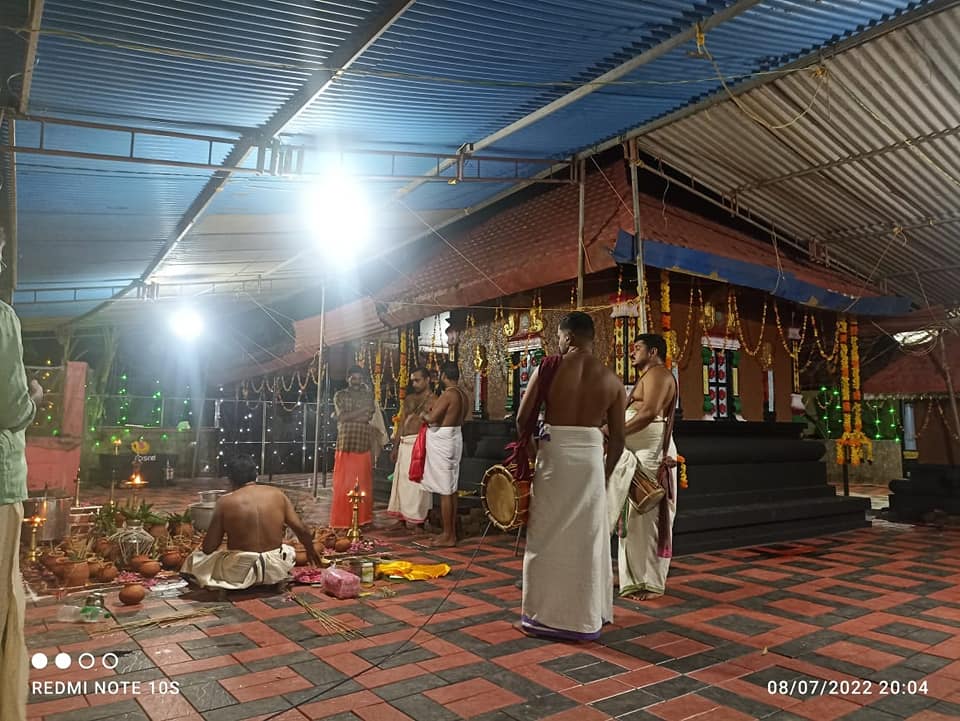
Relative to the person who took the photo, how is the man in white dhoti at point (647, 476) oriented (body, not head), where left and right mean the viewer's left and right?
facing to the left of the viewer

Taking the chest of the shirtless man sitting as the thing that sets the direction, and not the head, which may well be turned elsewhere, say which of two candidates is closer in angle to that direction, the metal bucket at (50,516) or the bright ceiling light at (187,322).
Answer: the bright ceiling light

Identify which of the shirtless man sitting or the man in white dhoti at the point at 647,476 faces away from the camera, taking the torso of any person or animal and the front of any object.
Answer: the shirtless man sitting

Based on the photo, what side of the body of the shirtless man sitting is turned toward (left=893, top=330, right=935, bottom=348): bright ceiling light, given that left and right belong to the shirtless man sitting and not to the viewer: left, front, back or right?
right

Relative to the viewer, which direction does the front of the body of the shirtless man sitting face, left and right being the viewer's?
facing away from the viewer

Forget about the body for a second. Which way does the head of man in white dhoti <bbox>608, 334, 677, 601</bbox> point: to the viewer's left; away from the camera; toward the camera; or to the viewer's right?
to the viewer's left

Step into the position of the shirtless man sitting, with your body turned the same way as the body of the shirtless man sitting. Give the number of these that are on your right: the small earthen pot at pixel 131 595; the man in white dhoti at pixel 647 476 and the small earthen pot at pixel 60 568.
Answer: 1

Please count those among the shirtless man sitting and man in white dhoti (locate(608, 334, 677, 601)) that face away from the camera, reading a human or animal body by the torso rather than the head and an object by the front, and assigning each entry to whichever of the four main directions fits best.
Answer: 1
